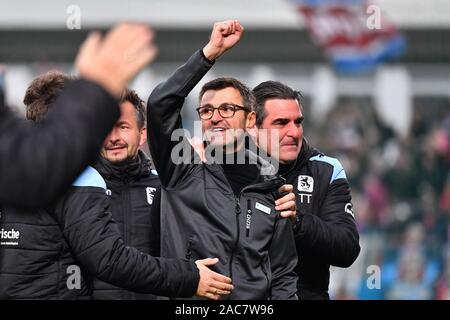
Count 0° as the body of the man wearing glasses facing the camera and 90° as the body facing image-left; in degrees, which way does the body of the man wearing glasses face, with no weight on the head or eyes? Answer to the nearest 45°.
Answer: approximately 0°
